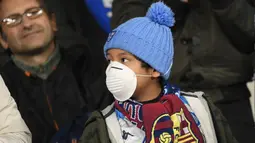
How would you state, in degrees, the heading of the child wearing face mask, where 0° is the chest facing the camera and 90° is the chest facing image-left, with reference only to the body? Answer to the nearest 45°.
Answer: approximately 45°

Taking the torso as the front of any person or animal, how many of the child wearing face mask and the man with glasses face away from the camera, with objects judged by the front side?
0

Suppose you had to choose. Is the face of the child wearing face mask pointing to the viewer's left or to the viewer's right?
to the viewer's left

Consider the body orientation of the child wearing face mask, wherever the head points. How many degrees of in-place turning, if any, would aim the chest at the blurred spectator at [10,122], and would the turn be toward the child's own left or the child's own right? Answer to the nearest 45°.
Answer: approximately 45° to the child's own right

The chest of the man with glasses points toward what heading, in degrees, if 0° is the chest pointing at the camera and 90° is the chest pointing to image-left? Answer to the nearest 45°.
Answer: approximately 0°

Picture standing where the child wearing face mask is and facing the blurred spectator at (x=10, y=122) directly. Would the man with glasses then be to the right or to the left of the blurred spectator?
right

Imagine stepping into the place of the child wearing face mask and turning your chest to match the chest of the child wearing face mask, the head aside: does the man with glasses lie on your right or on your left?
on your right
